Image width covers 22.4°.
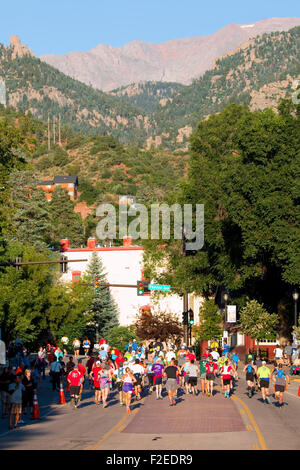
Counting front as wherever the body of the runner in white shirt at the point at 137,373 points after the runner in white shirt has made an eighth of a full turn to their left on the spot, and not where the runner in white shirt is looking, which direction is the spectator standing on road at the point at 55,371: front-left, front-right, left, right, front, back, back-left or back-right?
front

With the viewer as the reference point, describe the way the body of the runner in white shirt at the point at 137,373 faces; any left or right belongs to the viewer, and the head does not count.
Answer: facing away from the viewer

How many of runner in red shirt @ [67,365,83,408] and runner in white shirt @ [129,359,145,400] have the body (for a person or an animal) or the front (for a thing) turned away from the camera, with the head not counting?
2

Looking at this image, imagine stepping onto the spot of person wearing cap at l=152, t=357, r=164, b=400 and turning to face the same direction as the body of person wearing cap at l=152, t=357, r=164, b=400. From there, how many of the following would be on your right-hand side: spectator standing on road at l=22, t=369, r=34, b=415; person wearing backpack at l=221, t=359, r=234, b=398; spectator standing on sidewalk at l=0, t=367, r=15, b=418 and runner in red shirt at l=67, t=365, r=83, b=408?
1

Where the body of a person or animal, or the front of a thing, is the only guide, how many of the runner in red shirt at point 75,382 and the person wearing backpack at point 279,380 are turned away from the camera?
2

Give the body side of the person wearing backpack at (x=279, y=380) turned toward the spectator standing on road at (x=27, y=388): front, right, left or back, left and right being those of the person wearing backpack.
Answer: left

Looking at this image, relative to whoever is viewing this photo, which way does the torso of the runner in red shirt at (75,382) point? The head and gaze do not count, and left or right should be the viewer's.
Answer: facing away from the viewer

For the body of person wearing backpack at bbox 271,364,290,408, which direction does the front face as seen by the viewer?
away from the camera

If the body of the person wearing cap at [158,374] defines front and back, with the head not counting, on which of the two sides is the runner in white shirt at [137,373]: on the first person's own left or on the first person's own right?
on the first person's own left

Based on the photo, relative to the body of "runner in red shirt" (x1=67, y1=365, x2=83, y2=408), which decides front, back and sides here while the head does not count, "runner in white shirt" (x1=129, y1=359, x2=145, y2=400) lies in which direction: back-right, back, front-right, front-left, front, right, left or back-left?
front-right

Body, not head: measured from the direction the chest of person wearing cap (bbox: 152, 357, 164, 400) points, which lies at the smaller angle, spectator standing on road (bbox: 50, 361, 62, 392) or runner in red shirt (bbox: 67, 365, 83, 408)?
the spectator standing on road

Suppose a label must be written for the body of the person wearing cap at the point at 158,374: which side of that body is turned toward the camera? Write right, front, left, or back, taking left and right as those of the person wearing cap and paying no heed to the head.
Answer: back

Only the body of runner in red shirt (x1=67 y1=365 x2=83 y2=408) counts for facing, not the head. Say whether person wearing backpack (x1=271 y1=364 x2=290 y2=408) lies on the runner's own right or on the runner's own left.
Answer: on the runner's own right

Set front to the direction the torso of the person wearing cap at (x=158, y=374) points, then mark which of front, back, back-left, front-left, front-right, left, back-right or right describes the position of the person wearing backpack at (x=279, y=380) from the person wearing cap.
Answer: back-right

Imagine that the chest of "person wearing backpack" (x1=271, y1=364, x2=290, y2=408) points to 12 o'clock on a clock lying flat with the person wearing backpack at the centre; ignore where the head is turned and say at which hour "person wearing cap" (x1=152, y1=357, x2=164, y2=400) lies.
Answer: The person wearing cap is roughly at 10 o'clock from the person wearing backpack.
